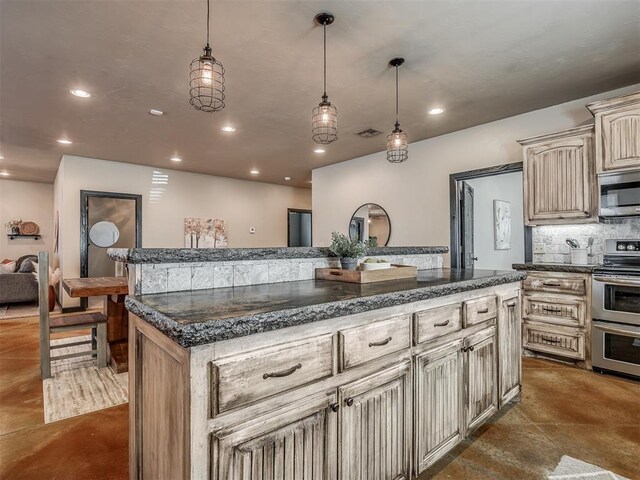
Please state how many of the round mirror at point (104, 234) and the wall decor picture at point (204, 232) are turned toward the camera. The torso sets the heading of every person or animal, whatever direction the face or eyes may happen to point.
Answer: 2

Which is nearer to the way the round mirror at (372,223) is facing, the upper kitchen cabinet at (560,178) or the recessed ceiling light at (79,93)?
the recessed ceiling light

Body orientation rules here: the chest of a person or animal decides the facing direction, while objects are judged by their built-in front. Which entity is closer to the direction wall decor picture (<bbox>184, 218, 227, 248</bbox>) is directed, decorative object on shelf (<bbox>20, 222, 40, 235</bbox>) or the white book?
the white book

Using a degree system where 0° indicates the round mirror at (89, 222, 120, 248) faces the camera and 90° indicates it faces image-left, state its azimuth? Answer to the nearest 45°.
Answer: approximately 0°

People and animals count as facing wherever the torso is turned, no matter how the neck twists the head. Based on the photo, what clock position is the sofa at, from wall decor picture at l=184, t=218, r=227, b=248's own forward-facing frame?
The sofa is roughly at 3 o'clock from the wall decor picture.

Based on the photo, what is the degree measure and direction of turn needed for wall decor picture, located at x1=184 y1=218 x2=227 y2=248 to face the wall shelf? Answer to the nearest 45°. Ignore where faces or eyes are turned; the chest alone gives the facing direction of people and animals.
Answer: approximately 135° to its right

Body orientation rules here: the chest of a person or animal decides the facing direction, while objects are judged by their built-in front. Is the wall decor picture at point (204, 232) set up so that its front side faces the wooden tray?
yes
